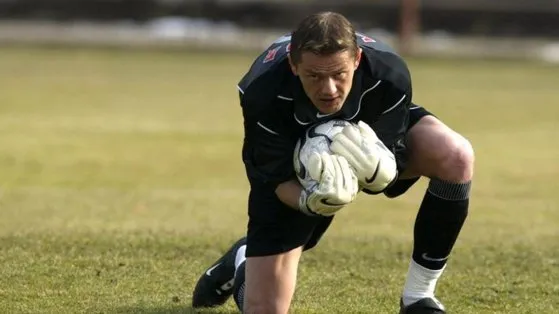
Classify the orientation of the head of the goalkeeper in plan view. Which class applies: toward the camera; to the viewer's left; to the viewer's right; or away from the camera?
toward the camera

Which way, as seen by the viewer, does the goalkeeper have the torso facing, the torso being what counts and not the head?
toward the camera
